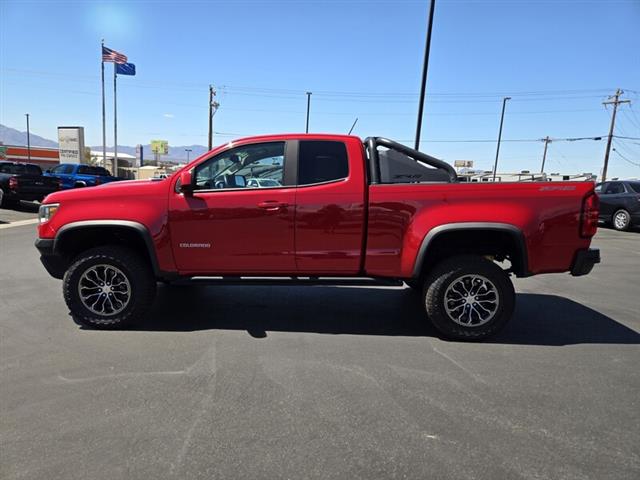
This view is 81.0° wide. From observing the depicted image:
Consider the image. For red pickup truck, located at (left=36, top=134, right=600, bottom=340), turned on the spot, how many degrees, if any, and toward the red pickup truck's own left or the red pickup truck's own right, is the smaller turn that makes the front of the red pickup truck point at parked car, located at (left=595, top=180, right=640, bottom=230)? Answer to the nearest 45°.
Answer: approximately 135° to the red pickup truck's own right

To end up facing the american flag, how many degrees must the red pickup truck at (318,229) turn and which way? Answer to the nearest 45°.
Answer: approximately 45° to its right

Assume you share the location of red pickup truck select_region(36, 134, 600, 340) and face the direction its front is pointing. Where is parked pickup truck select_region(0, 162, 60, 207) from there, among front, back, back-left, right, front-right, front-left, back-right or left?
front-right

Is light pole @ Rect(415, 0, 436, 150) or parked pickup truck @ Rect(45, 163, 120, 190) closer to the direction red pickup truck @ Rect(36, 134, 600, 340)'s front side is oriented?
the parked pickup truck

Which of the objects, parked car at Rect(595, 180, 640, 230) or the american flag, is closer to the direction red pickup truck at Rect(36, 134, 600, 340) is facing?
the american flag

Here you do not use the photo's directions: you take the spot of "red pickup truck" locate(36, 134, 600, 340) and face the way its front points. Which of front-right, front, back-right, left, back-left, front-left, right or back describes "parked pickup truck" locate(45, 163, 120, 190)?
front-right

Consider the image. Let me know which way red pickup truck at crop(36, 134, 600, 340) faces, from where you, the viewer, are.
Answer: facing to the left of the viewer

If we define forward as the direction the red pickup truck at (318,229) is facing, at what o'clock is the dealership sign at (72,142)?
The dealership sign is roughly at 2 o'clock from the red pickup truck.

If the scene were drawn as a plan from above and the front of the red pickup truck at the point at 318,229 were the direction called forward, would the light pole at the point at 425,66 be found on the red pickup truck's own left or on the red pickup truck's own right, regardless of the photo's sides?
on the red pickup truck's own right
